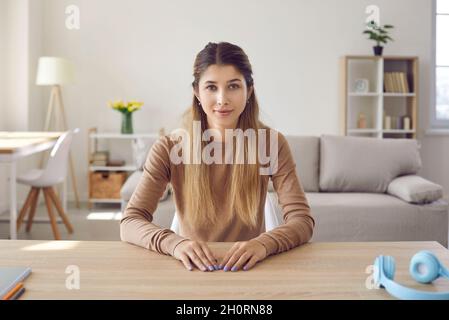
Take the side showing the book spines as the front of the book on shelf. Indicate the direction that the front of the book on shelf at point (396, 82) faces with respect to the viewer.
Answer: facing the viewer

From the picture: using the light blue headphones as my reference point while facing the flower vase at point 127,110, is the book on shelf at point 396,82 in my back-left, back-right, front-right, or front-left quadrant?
front-right

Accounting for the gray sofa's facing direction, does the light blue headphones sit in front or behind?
in front

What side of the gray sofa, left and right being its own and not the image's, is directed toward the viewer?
front

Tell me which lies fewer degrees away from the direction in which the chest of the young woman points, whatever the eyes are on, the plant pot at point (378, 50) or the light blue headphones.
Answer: the light blue headphones

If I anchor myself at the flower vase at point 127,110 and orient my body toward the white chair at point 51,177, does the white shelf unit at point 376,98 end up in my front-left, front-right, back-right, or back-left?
back-left

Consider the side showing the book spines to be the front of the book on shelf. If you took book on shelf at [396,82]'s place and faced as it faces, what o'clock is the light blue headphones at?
The light blue headphones is roughly at 12 o'clock from the book on shelf.

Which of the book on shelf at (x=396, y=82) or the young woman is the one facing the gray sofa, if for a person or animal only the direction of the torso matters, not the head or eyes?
the book on shelf

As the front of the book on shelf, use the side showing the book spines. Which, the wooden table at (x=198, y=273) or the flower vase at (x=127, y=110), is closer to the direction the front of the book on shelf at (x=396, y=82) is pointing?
the wooden table

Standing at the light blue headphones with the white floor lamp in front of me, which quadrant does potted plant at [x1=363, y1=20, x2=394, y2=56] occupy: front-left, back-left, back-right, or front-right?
front-right

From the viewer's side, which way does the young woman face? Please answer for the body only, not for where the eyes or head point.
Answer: toward the camera

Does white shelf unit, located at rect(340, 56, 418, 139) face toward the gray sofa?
yes

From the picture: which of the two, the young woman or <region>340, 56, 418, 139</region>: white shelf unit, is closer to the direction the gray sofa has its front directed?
the young woman

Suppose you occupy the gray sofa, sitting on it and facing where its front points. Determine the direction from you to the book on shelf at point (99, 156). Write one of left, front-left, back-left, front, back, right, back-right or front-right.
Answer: back-right

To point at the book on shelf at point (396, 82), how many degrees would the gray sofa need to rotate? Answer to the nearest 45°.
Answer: approximately 180°
